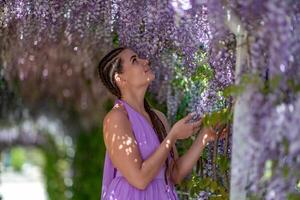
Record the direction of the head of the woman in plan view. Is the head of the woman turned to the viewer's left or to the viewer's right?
to the viewer's right

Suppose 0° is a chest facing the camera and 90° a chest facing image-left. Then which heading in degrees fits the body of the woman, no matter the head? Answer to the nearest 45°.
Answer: approximately 315°
